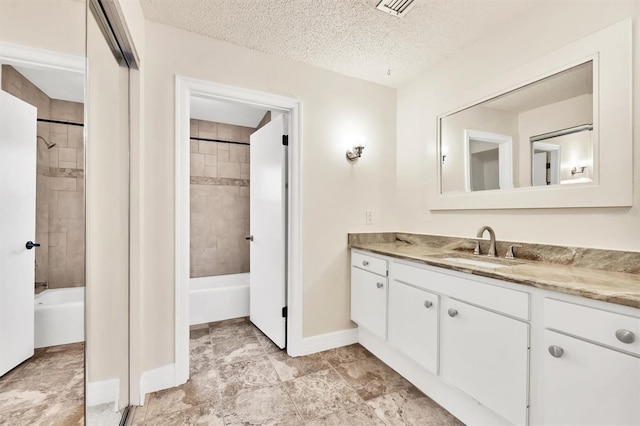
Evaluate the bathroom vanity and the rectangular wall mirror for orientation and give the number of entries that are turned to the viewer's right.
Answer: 0

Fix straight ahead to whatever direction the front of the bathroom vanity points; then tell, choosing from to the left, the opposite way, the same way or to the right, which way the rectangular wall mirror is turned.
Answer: the same way

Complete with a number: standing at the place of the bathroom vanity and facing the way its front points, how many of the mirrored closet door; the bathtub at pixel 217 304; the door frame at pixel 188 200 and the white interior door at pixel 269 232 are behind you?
0

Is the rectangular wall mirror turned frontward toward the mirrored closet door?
yes

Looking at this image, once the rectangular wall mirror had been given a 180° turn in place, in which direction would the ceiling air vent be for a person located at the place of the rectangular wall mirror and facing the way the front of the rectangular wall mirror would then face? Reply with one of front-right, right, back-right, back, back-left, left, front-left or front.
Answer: back

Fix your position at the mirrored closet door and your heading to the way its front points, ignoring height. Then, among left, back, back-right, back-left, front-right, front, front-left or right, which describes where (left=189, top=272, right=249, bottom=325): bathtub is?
front-left

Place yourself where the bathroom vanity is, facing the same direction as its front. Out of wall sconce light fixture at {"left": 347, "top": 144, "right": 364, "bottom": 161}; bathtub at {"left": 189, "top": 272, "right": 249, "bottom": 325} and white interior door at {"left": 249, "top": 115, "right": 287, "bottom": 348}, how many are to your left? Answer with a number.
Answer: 0

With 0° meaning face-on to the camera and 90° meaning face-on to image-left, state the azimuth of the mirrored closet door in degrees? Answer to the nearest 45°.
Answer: approximately 270°

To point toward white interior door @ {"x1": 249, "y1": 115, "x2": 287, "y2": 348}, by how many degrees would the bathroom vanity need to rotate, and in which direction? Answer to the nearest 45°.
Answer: approximately 45° to its right

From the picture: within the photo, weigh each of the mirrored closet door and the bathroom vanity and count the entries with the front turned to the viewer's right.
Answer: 1

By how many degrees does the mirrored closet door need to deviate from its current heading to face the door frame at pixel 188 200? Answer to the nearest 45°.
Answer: approximately 45° to its left

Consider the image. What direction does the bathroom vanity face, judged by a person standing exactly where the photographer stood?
facing the viewer and to the left of the viewer

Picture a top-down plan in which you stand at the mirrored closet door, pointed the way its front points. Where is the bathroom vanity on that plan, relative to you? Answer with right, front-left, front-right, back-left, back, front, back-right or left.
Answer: front-right

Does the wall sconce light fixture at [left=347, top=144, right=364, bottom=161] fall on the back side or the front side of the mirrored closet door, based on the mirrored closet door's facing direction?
on the front side
